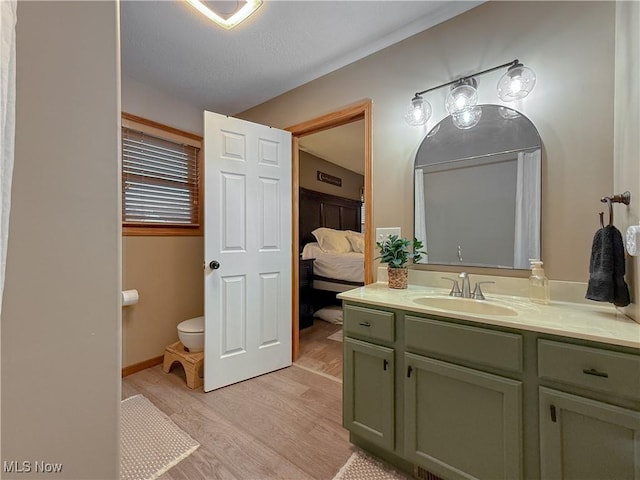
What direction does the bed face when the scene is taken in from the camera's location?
facing the viewer and to the right of the viewer

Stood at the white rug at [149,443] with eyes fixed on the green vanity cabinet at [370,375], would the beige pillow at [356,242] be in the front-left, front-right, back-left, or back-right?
front-left

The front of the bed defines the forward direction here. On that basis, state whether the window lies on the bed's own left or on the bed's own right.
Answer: on the bed's own right

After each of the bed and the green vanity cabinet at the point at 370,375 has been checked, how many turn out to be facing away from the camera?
0

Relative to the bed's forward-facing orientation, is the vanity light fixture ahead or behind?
ahead

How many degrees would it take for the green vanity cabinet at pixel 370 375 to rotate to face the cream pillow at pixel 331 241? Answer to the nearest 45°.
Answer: approximately 135° to its right

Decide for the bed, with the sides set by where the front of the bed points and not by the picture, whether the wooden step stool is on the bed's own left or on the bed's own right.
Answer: on the bed's own right

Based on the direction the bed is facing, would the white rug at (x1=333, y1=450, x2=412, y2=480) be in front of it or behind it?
in front

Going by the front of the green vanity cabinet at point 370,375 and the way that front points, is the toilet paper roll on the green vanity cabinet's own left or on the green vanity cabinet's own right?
on the green vanity cabinet's own right

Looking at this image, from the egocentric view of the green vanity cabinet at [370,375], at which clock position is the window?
The window is roughly at 2 o'clock from the green vanity cabinet.
